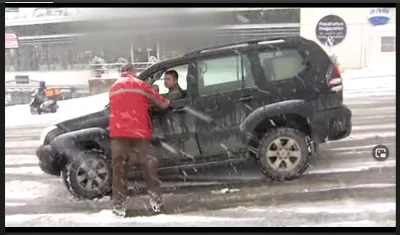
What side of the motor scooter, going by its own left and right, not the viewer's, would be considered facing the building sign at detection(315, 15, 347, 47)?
back

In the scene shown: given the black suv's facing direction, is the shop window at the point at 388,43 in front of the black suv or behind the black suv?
behind

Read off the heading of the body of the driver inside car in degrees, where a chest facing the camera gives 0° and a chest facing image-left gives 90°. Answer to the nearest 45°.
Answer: approximately 45°

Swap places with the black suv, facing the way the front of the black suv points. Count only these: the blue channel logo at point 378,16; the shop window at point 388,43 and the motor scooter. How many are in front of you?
1

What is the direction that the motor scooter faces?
to the viewer's left

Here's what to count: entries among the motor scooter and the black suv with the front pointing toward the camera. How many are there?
0

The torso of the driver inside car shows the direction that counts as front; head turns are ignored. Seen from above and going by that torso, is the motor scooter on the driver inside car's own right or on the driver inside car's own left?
on the driver inside car's own right

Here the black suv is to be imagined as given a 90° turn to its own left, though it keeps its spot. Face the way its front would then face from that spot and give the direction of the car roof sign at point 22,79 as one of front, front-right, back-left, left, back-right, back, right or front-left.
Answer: right

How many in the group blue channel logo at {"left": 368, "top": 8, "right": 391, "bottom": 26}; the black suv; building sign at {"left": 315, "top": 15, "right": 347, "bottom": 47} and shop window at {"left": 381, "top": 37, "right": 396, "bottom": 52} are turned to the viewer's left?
1

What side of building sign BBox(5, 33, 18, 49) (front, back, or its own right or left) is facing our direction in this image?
front

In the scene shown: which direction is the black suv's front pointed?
to the viewer's left

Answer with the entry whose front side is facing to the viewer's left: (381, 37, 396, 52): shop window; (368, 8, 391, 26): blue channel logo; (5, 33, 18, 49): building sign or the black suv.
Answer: the black suv

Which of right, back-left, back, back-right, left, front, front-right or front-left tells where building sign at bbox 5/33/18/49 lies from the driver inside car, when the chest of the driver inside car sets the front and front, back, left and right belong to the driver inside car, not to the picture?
front-right

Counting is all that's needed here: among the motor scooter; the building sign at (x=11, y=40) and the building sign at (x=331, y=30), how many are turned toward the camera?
2
